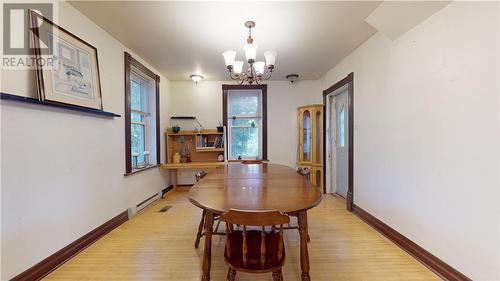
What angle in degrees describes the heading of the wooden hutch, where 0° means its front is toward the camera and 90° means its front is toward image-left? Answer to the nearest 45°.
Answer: approximately 0°

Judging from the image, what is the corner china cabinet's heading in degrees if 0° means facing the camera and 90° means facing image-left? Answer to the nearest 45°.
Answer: approximately 45°

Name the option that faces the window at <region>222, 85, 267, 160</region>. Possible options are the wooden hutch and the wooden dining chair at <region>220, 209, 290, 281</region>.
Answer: the wooden dining chair

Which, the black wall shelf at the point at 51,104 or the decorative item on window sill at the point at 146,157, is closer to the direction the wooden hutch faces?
the black wall shelf

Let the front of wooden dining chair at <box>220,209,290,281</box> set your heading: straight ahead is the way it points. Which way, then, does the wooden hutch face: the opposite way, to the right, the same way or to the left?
the opposite way

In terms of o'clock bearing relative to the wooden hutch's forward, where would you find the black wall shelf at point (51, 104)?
The black wall shelf is roughly at 1 o'clock from the wooden hutch.

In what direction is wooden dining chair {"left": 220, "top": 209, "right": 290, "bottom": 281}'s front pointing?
away from the camera

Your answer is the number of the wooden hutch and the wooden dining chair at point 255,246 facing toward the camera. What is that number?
1

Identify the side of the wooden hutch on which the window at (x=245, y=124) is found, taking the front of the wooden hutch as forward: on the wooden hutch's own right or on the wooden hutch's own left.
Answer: on the wooden hutch's own left

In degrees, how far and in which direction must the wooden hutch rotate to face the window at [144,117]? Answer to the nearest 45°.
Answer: approximately 45° to its right

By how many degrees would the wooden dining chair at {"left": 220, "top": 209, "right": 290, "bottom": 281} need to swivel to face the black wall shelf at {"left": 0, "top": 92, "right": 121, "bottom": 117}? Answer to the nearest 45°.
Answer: approximately 90° to its left

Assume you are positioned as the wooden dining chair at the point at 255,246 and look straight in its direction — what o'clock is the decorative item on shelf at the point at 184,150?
The decorative item on shelf is roughly at 11 o'clock from the wooden dining chair.

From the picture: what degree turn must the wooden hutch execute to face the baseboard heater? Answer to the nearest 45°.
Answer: approximately 45° to its right

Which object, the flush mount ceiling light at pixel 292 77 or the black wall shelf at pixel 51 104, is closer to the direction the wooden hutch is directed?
the black wall shelf
